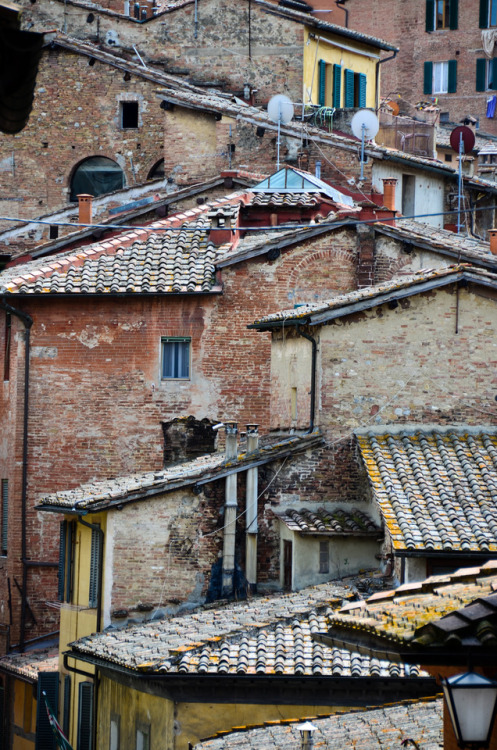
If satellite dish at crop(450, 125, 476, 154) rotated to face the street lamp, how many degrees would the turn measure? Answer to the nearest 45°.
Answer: approximately 180°

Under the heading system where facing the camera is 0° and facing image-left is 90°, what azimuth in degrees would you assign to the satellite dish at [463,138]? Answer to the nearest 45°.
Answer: approximately 180°

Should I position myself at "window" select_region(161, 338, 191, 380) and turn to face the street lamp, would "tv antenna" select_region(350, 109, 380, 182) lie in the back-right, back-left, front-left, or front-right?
back-left
